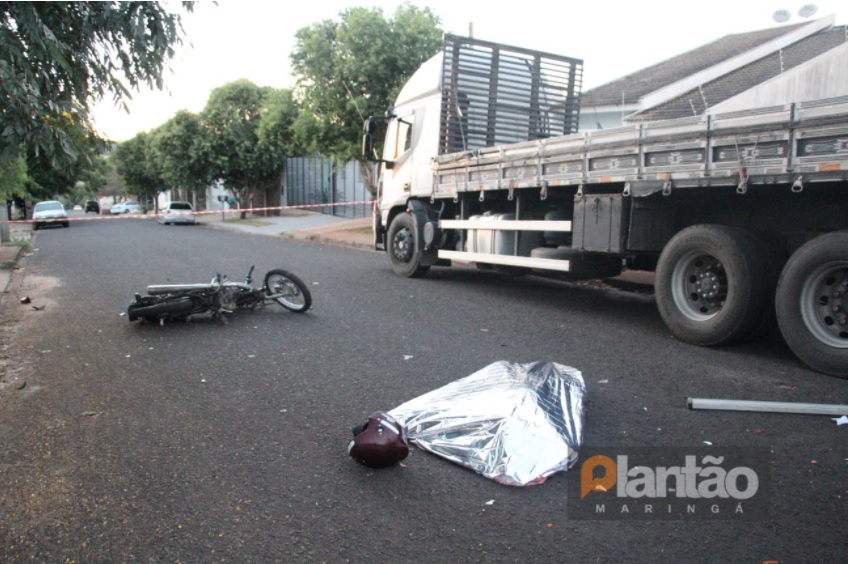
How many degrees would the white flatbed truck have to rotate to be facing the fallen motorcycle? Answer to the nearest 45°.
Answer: approximately 45° to its left

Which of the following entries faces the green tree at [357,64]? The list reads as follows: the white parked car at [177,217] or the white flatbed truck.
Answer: the white flatbed truck

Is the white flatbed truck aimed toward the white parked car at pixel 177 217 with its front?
yes

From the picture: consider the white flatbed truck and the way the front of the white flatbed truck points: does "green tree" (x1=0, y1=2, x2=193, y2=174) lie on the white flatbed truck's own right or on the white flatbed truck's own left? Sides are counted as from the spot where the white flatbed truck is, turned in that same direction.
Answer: on the white flatbed truck's own left

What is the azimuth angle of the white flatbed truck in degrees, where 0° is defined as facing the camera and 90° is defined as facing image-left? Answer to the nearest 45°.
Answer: approximately 135°

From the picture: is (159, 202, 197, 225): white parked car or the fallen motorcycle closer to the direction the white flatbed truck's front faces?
the white parked car

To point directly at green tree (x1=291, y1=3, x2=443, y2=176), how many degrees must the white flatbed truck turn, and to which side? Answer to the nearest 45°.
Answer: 0° — it already faces it
